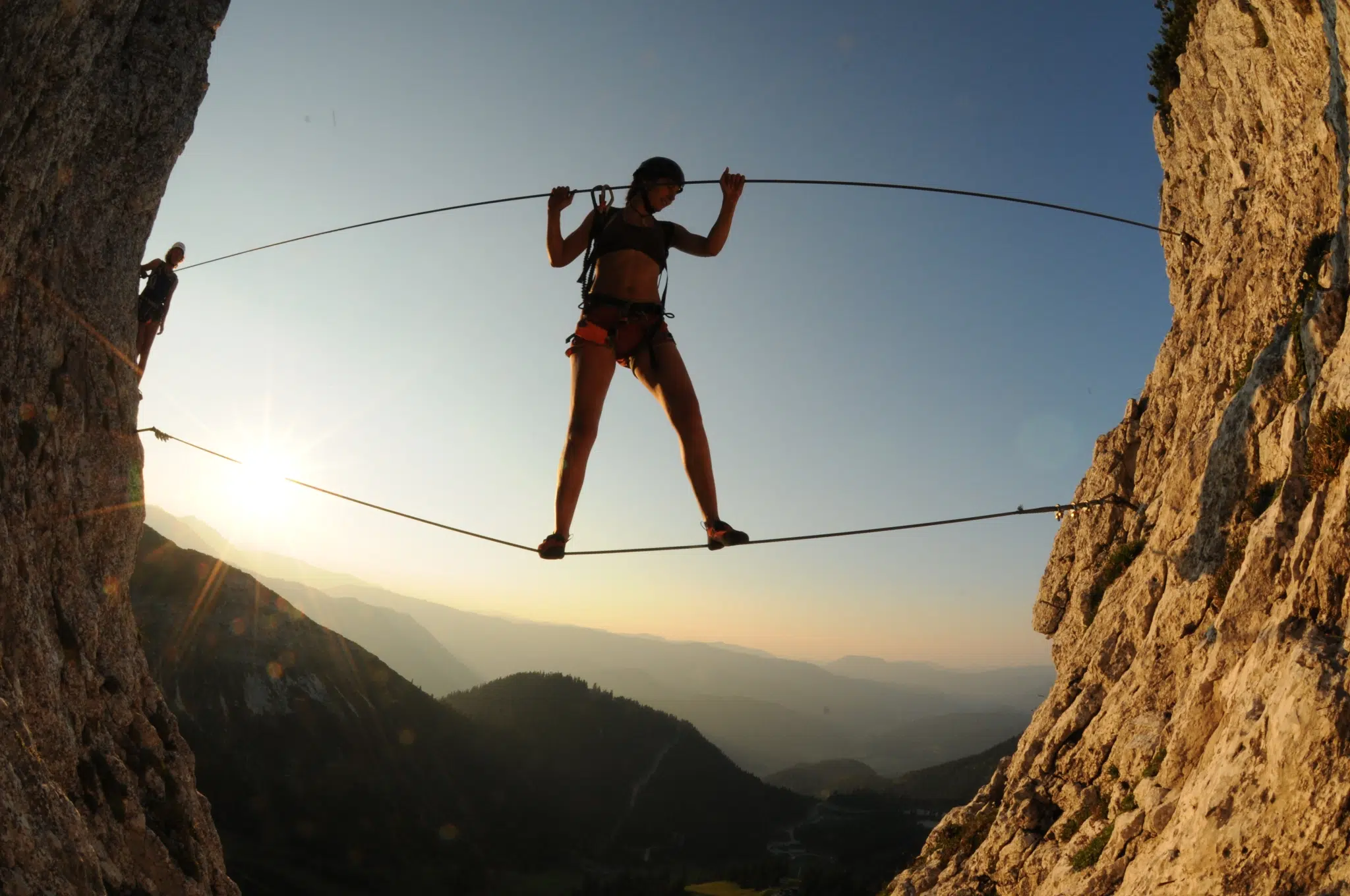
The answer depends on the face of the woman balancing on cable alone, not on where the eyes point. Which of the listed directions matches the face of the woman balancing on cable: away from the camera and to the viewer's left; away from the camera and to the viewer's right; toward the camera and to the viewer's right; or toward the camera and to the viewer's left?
toward the camera and to the viewer's right

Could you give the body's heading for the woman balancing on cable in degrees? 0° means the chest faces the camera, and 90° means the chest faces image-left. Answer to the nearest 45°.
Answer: approximately 0°

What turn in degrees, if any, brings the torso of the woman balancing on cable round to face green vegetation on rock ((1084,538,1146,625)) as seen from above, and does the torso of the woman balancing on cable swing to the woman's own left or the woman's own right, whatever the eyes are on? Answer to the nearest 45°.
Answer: approximately 135° to the woman's own left

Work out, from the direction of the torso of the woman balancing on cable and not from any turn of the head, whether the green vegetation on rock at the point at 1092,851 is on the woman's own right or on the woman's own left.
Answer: on the woman's own left
